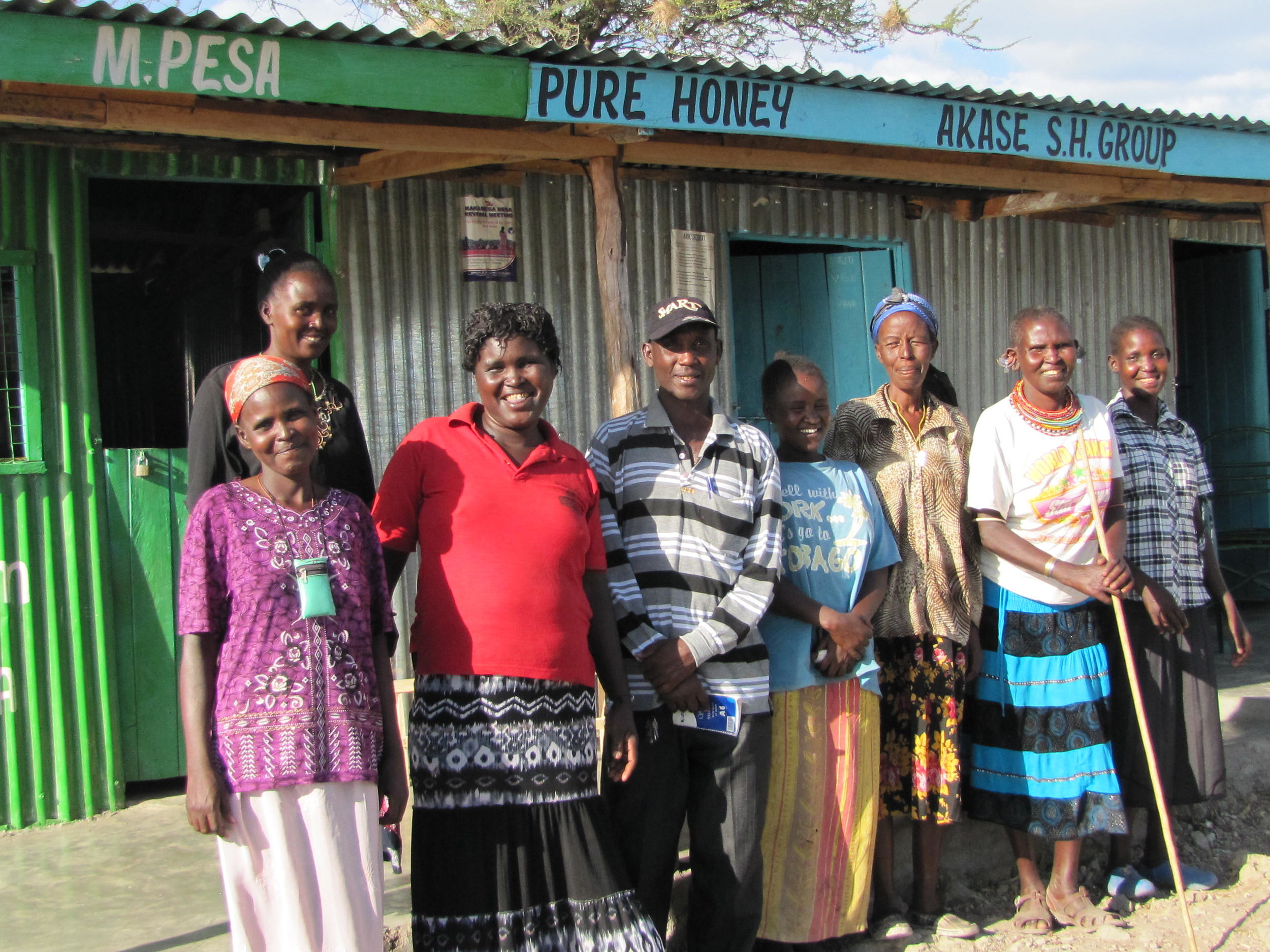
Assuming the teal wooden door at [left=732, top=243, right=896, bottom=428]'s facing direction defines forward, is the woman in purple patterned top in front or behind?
in front

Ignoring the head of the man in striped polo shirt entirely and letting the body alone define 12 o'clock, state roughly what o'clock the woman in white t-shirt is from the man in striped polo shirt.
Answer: The woman in white t-shirt is roughly at 8 o'clock from the man in striped polo shirt.

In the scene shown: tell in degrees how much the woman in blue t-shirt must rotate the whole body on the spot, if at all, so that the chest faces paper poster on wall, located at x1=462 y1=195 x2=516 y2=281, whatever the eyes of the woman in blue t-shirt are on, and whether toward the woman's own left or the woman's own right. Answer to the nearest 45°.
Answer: approximately 180°

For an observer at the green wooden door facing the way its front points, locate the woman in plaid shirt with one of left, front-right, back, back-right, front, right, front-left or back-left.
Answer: front-left

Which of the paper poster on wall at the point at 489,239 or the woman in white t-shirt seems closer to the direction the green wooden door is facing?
the woman in white t-shirt

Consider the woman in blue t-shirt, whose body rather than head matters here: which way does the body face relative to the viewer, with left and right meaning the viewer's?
facing the viewer and to the right of the viewer

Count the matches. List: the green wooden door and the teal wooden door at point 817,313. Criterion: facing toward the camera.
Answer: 2

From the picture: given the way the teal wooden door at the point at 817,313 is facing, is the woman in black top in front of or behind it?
in front
